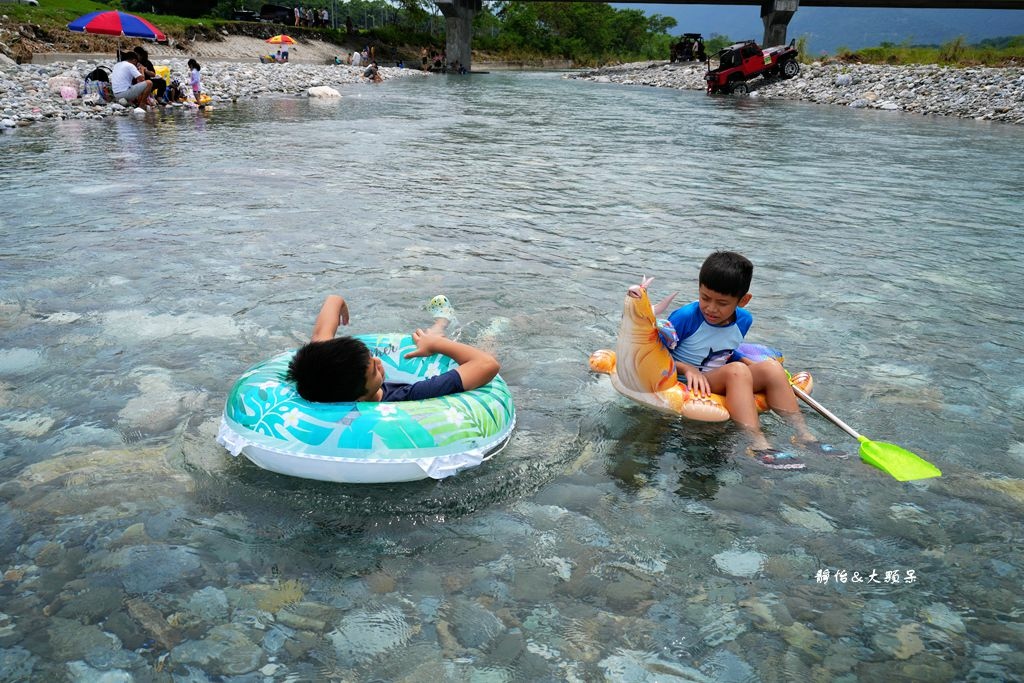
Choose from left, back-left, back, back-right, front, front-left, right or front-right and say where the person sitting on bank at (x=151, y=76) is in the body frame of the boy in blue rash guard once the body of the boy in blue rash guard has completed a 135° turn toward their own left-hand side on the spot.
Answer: front-left

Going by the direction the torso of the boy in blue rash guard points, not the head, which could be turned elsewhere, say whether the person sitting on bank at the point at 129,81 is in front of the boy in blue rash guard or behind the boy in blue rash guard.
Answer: behind

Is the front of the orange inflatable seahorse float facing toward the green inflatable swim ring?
yes

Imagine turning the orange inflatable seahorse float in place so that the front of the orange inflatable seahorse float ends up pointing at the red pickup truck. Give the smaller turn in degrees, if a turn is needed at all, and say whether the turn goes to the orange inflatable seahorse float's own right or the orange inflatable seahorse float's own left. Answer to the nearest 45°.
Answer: approximately 135° to the orange inflatable seahorse float's own right

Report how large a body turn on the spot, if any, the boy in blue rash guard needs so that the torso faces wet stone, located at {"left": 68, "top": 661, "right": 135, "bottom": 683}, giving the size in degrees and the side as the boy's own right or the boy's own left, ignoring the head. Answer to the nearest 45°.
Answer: approximately 90° to the boy's own right

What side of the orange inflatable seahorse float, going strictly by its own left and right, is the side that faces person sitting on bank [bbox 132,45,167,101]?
right

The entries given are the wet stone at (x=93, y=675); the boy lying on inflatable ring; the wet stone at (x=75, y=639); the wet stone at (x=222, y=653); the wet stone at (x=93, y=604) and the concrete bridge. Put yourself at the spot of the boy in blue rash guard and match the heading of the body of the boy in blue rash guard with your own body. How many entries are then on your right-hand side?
5

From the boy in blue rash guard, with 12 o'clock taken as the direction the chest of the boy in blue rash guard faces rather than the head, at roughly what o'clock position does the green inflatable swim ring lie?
The green inflatable swim ring is roughly at 3 o'clock from the boy in blue rash guard.

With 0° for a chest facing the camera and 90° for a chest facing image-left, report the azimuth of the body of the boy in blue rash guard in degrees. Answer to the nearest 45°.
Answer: approximately 315°
